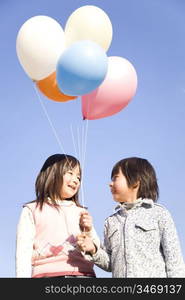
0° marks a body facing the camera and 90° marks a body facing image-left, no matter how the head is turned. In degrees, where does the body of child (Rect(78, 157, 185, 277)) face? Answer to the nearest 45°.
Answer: approximately 45°

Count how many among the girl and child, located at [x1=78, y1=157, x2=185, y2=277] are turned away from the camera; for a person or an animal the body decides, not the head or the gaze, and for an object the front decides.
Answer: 0

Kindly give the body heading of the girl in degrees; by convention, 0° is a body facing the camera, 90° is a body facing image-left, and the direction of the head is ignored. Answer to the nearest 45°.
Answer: approximately 315°

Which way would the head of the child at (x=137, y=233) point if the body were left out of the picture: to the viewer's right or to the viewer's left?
to the viewer's left
